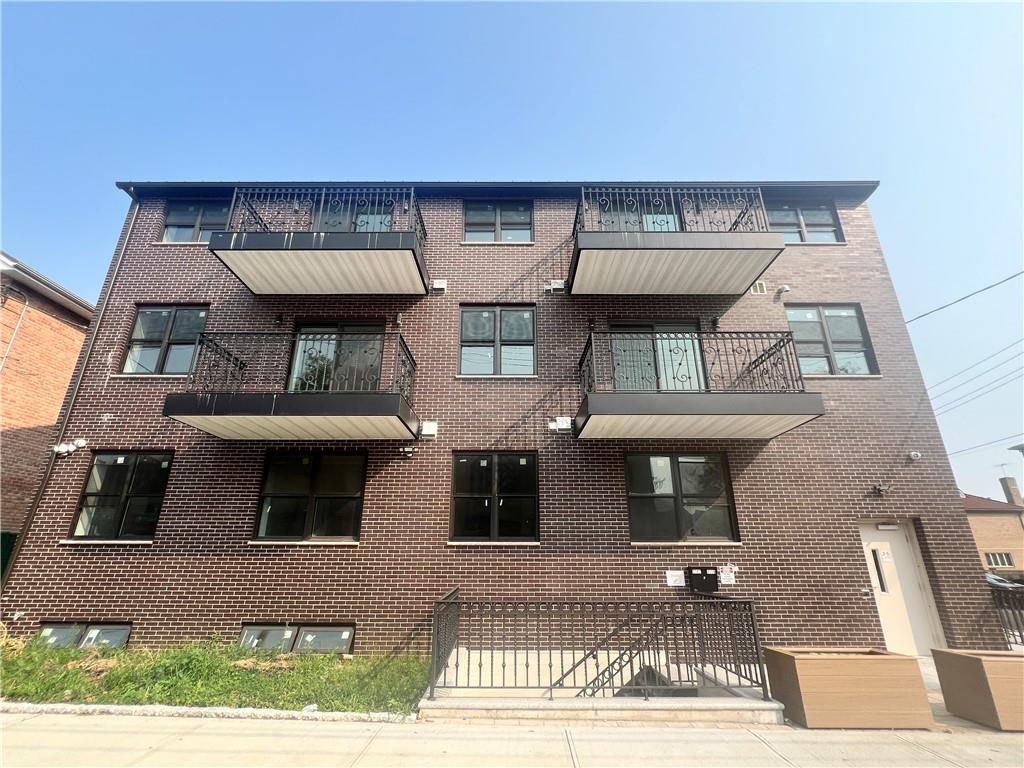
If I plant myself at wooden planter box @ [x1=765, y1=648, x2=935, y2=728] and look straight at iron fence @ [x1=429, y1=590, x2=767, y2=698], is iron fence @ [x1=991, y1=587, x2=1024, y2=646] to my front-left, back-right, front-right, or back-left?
back-right

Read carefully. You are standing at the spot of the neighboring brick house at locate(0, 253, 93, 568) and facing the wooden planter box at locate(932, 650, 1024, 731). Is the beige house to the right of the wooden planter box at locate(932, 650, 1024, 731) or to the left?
left

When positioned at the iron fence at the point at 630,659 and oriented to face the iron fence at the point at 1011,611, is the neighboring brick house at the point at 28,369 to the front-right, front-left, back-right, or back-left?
back-left

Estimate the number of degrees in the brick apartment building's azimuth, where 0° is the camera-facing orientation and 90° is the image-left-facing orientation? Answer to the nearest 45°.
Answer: approximately 0°

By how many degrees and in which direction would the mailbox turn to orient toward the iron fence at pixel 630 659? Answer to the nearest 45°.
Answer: approximately 45° to its right

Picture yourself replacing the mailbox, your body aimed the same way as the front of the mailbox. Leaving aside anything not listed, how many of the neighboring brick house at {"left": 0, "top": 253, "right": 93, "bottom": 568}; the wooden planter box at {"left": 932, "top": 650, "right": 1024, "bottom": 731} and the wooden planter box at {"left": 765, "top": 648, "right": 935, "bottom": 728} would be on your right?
1

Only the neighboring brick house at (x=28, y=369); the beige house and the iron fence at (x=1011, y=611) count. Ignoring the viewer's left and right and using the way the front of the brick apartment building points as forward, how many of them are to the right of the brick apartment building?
1

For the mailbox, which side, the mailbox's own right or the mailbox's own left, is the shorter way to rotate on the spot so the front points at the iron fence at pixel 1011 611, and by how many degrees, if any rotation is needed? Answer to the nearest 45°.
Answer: approximately 90° to the mailbox's own left

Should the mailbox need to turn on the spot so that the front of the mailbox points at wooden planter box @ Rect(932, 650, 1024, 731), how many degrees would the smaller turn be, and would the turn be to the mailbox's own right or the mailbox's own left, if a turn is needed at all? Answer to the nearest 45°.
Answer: approximately 45° to the mailbox's own left

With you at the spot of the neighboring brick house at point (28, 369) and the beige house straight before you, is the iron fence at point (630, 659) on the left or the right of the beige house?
right

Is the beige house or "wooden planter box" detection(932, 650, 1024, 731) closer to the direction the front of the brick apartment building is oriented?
the wooden planter box

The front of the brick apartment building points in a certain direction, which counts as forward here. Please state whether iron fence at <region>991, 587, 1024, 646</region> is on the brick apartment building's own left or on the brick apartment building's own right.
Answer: on the brick apartment building's own left

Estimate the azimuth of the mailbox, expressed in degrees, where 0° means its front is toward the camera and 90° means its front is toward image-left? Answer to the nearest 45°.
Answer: approximately 0°

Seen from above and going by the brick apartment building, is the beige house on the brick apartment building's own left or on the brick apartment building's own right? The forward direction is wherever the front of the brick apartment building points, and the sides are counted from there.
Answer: on the brick apartment building's own left

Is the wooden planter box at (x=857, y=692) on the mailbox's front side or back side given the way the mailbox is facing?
on the front side
